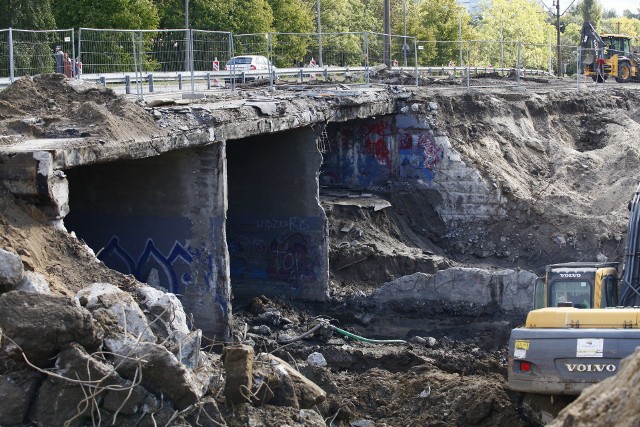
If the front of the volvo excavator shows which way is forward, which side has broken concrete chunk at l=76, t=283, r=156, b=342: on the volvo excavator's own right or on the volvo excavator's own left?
on the volvo excavator's own left

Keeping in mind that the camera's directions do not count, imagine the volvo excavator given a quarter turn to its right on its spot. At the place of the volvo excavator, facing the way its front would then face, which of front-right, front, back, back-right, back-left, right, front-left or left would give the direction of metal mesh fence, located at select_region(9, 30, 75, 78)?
back-left

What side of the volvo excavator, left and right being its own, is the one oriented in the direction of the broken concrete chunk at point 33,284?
left

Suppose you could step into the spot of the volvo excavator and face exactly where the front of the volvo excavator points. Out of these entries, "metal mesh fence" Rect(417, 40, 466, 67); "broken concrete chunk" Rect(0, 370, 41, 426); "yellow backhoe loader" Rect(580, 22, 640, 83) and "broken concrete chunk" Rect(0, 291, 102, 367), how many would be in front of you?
2

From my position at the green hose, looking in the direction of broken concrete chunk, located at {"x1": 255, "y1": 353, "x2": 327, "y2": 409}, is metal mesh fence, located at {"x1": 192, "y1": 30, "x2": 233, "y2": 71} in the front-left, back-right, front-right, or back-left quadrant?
back-right

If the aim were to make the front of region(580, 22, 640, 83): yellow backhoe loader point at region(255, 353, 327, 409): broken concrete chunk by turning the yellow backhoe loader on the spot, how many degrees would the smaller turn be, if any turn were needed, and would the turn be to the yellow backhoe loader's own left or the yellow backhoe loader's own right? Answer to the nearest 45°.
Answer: approximately 135° to the yellow backhoe loader's own right

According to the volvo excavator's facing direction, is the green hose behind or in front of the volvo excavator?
in front

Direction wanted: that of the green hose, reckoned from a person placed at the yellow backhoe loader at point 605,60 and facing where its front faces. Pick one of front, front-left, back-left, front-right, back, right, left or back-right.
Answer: back-right

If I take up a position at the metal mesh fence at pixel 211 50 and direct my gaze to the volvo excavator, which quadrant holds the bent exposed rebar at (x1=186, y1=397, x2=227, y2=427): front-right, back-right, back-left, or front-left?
front-right

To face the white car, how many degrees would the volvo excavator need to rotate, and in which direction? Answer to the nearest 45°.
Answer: approximately 45° to its left

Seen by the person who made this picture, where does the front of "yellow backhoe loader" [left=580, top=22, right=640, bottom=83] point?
facing away from the viewer and to the right of the viewer

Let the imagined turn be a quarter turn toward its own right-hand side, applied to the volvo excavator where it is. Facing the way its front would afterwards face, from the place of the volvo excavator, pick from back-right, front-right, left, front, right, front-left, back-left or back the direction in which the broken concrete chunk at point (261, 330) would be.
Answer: back-left

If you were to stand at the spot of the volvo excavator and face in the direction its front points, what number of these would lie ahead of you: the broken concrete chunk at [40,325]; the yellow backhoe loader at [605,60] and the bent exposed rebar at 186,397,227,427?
1

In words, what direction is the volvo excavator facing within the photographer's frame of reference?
facing away from the viewer

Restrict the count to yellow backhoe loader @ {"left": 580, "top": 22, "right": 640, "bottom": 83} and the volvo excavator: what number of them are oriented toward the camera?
0

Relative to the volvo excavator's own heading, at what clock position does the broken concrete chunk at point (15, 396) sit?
The broken concrete chunk is roughly at 8 o'clock from the volvo excavator.

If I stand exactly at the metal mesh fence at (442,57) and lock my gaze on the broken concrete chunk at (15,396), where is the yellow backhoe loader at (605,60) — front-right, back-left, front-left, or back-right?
back-left

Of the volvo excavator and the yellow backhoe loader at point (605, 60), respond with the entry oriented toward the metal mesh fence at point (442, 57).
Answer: the volvo excavator

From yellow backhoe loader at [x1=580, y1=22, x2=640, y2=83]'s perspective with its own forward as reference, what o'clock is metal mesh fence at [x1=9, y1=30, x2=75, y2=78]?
The metal mesh fence is roughly at 5 o'clock from the yellow backhoe loader.

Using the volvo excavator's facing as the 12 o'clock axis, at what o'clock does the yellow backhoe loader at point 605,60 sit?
The yellow backhoe loader is roughly at 12 o'clock from the volvo excavator.
